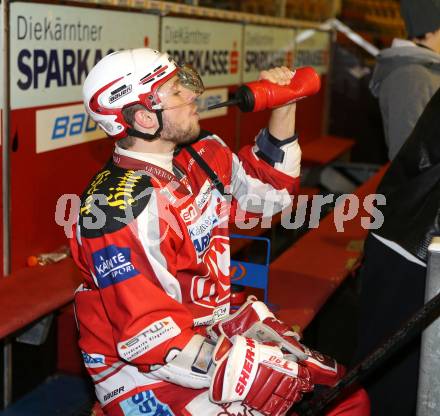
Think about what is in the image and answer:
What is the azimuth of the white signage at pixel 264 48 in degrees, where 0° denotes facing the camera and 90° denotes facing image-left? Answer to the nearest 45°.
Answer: approximately 315°

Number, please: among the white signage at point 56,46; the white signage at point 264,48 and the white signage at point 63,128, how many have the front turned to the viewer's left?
0

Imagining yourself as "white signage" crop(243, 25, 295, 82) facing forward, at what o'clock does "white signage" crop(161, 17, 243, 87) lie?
"white signage" crop(161, 17, 243, 87) is roughly at 2 o'clock from "white signage" crop(243, 25, 295, 82).

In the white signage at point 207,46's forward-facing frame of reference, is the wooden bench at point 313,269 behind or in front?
in front

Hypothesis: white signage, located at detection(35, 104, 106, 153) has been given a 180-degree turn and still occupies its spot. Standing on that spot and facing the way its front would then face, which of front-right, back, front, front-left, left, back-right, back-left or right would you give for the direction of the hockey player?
back-left

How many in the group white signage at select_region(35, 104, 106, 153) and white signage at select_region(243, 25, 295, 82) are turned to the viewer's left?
0

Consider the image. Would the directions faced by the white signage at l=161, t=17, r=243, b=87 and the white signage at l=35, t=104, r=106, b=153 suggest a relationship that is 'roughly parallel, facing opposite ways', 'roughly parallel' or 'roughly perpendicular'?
roughly parallel

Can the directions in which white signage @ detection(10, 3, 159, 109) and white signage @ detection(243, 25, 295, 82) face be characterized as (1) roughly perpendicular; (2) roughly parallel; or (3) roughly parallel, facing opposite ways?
roughly parallel

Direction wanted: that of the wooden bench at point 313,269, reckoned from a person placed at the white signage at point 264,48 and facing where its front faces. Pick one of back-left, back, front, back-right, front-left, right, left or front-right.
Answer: front-right

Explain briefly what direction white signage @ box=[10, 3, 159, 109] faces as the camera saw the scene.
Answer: facing the viewer and to the right of the viewer

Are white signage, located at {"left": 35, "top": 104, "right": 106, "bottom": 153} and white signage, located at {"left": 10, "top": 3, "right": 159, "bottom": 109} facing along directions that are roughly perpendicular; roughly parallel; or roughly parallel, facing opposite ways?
roughly parallel

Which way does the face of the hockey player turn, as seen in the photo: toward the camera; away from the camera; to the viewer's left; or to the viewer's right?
to the viewer's right

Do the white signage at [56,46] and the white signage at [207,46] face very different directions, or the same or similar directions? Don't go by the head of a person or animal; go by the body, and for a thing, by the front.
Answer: same or similar directions

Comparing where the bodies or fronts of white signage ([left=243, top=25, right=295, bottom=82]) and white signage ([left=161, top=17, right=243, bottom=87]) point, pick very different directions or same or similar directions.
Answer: same or similar directions

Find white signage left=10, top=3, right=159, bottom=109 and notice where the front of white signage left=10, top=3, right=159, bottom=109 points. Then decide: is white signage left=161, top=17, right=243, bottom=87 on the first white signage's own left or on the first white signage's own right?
on the first white signage's own left

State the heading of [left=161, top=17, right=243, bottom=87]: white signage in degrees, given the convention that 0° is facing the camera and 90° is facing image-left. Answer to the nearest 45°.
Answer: approximately 315°
